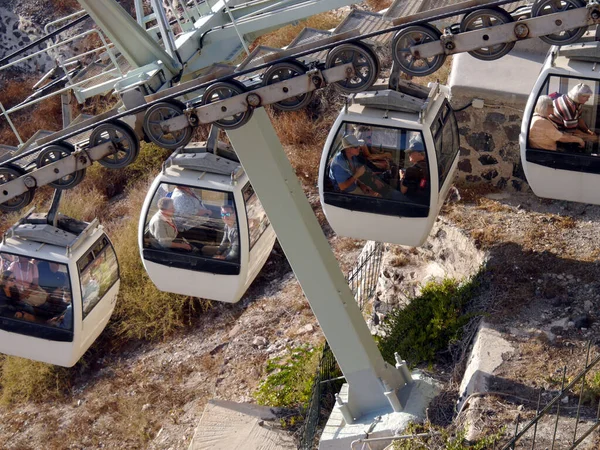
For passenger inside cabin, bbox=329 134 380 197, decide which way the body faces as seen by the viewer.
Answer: to the viewer's right

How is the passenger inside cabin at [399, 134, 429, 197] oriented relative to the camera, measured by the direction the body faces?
to the viewer's left

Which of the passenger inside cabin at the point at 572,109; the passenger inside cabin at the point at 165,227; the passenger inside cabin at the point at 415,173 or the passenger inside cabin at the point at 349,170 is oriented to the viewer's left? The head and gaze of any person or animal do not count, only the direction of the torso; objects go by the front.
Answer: the passenger inside cabin at the point at 415,173

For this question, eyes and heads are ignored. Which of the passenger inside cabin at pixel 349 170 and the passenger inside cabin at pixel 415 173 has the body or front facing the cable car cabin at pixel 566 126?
the passenger inside cabin at pixel 349 170

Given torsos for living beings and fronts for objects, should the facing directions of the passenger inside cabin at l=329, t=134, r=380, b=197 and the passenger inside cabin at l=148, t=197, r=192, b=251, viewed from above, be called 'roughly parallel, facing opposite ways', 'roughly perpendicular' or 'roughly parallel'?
roughly parallel

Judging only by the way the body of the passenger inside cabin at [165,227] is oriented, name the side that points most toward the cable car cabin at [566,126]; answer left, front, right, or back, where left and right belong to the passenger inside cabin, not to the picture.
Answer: front

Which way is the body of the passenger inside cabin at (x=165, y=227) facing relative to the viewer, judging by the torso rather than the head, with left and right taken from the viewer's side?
facing to the right of the viewer

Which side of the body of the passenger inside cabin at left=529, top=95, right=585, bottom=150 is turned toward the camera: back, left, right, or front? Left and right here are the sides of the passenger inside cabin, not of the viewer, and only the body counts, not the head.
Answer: right

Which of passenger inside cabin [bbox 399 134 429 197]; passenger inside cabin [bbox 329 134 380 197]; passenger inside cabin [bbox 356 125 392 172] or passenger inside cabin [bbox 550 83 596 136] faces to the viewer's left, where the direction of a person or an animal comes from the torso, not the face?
passenger inside cabin [bbox 399 134 429 197]

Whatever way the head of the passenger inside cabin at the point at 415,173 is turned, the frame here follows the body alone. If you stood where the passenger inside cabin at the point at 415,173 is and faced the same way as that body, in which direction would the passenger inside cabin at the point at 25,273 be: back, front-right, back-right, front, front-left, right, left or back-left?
front

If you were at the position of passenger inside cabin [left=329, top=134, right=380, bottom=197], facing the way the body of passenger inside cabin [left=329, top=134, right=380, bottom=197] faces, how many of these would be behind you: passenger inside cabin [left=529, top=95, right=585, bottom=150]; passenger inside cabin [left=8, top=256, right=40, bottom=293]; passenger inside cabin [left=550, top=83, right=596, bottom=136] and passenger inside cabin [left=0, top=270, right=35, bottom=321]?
2
